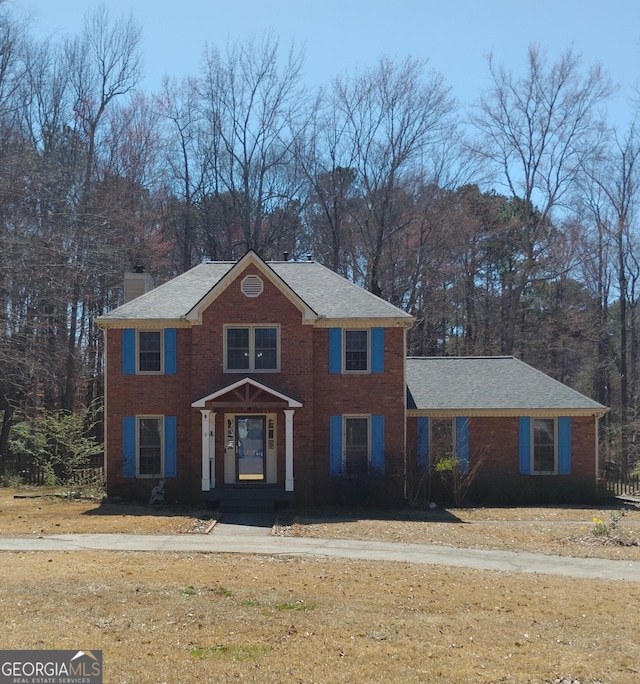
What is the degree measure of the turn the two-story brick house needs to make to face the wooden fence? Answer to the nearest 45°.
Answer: approximately 135° to its left

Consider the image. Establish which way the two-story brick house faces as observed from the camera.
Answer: facing the viewer
